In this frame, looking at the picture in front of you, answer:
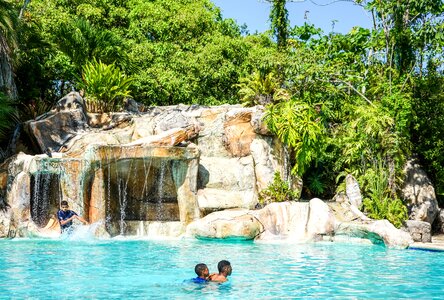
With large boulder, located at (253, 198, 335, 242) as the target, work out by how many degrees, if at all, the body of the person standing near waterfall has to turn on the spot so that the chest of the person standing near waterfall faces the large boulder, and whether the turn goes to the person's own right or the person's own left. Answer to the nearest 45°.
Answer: approximately 45° to the person's own left

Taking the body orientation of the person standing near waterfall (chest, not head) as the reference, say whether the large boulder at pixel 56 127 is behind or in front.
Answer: behind

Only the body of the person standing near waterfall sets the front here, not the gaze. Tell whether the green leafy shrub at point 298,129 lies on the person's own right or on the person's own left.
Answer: on the person's own left

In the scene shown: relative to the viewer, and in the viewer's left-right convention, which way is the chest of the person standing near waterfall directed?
facing the viewer and to the right of the viewer

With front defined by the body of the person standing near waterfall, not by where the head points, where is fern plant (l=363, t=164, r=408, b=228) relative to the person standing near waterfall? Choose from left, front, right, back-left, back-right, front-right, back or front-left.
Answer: front-left

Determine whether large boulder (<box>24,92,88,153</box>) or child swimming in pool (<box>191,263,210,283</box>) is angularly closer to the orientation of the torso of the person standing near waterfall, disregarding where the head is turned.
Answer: the child swimming in pool

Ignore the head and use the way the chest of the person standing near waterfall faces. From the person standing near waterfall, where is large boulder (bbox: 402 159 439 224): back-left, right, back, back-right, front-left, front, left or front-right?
front-left
